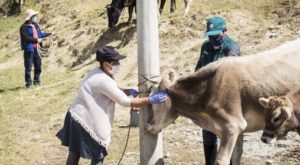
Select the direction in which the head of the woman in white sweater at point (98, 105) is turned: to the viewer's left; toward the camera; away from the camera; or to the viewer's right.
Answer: to the viewer's right

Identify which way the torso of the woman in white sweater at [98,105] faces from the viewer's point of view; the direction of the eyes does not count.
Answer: to the viewer's right

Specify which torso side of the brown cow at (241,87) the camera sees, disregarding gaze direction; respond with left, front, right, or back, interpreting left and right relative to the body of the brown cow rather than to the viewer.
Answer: left

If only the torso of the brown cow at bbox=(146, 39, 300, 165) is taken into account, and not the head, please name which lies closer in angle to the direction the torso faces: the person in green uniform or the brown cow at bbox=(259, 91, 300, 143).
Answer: the person in green uniform

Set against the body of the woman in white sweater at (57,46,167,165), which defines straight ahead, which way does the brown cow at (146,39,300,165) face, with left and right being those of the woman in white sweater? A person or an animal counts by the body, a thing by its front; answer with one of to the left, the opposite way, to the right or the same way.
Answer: the opposite way

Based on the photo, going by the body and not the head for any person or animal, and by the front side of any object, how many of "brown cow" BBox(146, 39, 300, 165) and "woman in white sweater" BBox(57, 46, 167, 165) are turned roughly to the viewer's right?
1

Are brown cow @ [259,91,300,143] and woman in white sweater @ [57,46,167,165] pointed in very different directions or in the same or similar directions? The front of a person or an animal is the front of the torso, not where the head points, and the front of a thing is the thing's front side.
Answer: very different directions
